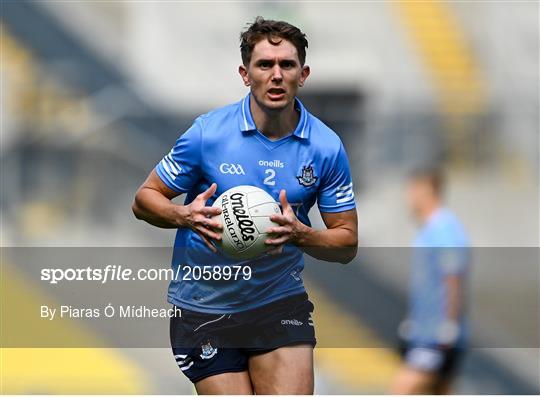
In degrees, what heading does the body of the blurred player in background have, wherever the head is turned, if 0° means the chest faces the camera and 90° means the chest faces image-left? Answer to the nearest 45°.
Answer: approximately 90°

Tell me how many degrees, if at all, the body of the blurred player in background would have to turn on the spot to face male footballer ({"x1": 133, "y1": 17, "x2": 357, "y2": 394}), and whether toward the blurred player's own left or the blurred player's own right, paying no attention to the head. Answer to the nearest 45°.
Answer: approximately 90° to the blurred player's own left

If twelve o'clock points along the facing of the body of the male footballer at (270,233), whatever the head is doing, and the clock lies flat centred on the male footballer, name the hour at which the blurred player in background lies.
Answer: The blurred player in background is roughly at 7 o'clock from the male footballer.

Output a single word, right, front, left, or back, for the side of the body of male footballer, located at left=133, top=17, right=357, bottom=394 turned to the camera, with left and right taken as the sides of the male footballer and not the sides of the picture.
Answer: front

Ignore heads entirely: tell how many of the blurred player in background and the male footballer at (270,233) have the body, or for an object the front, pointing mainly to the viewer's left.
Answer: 1

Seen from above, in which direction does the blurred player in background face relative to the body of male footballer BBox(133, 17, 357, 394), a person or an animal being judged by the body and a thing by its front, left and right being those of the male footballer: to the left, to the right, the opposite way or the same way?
to the right
